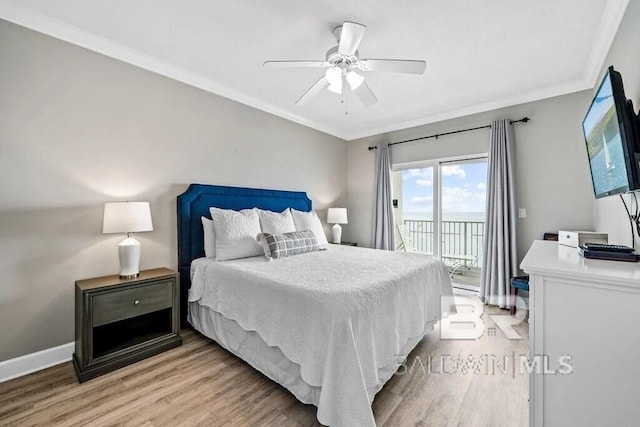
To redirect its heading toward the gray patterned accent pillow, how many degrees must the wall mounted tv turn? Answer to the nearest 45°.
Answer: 0° — it already faces it

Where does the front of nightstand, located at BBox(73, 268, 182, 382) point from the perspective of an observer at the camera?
facing the viewer and to the right of the viewer

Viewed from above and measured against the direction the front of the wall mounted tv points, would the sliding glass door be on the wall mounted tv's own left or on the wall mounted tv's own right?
on the wall mounted tv's own right

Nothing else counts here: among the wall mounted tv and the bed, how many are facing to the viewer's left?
1

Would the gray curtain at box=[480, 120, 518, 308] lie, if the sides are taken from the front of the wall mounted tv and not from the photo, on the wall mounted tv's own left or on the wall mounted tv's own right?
on the wall mounted tv's own right

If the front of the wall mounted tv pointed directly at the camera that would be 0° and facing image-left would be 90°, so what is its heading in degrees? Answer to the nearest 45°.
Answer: approximately 90°

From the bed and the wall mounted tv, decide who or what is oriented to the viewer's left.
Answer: the wall mounted tv

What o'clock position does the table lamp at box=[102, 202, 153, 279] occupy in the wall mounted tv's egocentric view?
The table lamp is roughly at 11 o'clock from the wall mounted tv.

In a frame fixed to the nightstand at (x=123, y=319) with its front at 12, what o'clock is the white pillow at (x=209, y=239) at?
The white pillow is roughly at 10 o'clock from the nightstand.

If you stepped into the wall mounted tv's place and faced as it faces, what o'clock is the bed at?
The bed is roughly at 11 o'clock from the wall mounted tv.

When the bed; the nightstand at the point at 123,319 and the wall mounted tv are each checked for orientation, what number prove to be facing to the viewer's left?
1
